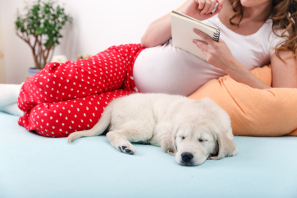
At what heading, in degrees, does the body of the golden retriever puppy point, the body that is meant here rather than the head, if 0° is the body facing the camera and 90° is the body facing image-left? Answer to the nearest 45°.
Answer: approximately 315°
